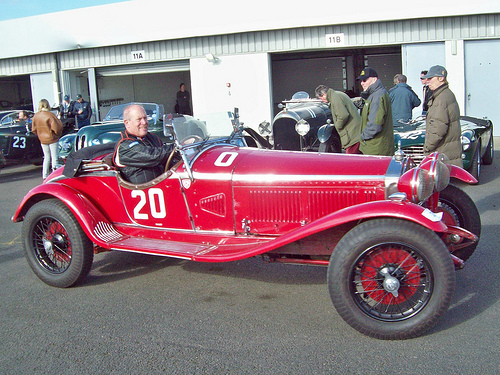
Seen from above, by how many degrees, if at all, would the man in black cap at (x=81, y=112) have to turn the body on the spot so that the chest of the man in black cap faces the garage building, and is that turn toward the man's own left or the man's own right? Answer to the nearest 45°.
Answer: approximately 135° to the man's own left

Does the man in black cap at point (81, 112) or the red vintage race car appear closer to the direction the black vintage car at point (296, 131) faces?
the red vintage race car

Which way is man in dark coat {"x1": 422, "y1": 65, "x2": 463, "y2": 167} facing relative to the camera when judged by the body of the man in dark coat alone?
to the viewer's left

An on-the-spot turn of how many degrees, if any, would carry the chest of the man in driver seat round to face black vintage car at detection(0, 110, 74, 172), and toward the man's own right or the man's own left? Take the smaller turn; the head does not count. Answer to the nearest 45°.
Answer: approximately 135° to the man's own left

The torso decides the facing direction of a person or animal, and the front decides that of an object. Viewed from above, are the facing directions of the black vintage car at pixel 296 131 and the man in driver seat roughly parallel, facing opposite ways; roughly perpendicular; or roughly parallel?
roughly perpendicular

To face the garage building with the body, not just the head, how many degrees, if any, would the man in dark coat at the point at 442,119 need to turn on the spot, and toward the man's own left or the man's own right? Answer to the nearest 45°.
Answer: approximately 45° to the man's own right

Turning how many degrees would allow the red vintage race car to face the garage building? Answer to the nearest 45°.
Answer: approximately 135° to its left
